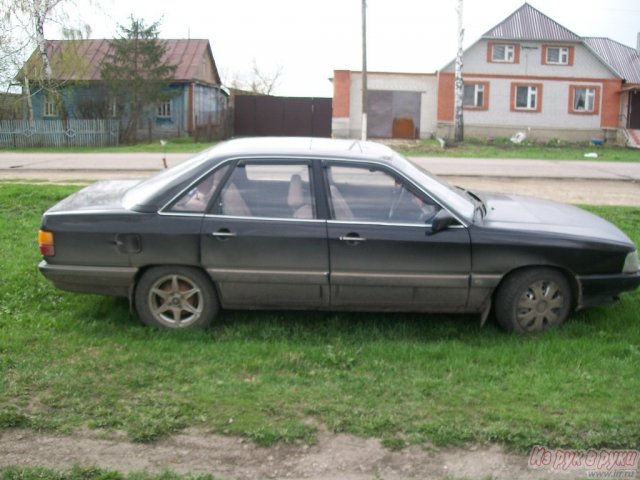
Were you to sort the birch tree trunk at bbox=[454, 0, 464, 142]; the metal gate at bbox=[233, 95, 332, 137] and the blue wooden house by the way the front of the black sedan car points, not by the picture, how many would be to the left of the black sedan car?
3

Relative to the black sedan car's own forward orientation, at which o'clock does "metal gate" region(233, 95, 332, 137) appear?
The metal gate is roughly at 9 o'clock from the black sedan car.

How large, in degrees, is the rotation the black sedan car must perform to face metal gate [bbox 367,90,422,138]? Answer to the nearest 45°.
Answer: approximately 90° to its left

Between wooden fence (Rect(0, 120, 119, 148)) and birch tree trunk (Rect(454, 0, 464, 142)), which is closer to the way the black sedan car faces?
the birch tree trunk

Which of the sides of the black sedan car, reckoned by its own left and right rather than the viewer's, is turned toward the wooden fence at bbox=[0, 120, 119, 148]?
left

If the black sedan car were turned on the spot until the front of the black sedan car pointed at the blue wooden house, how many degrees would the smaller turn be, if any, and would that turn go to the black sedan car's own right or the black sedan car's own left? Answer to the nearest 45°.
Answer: approximately 90° to the black sedan car's own left

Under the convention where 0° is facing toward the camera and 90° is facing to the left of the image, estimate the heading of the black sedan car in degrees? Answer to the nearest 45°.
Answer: approximately 270°
